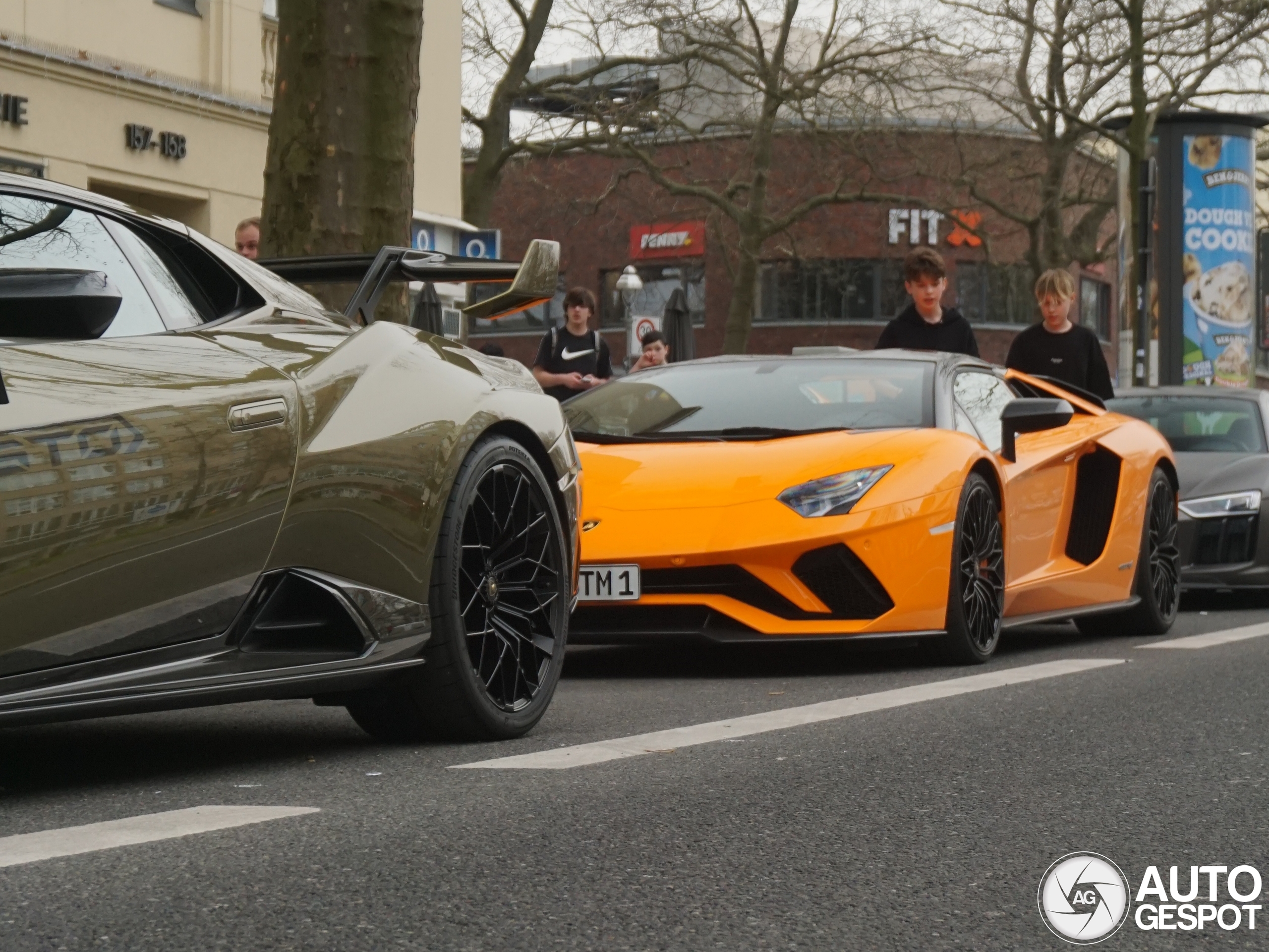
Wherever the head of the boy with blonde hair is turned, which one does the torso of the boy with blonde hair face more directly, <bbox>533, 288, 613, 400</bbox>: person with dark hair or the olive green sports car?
the olive green sports car

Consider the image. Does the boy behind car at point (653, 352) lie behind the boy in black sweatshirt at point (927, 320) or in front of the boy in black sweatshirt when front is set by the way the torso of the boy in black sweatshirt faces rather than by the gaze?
behind
